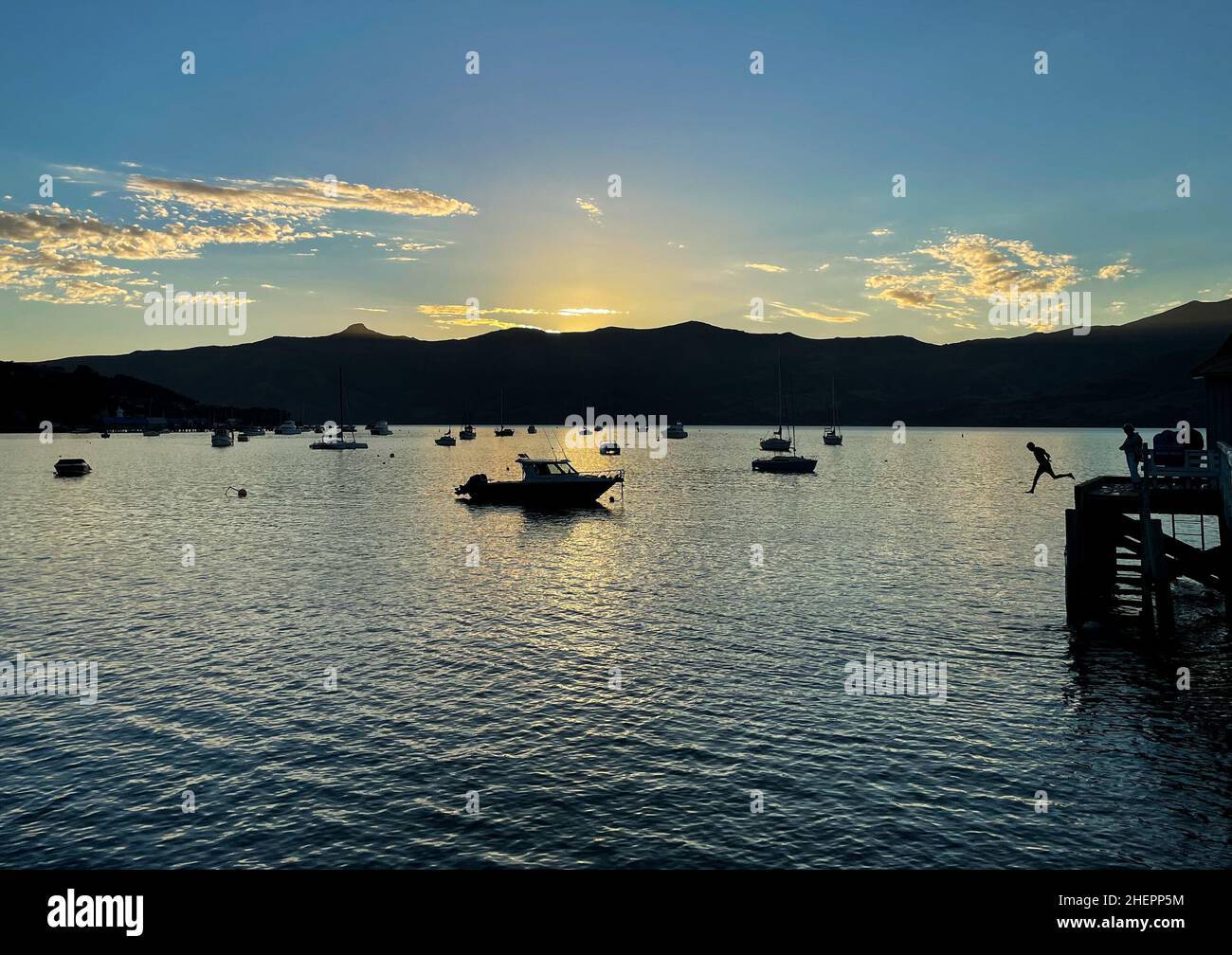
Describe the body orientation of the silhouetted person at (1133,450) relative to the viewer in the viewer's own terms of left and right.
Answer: facing to the left of the viewer
